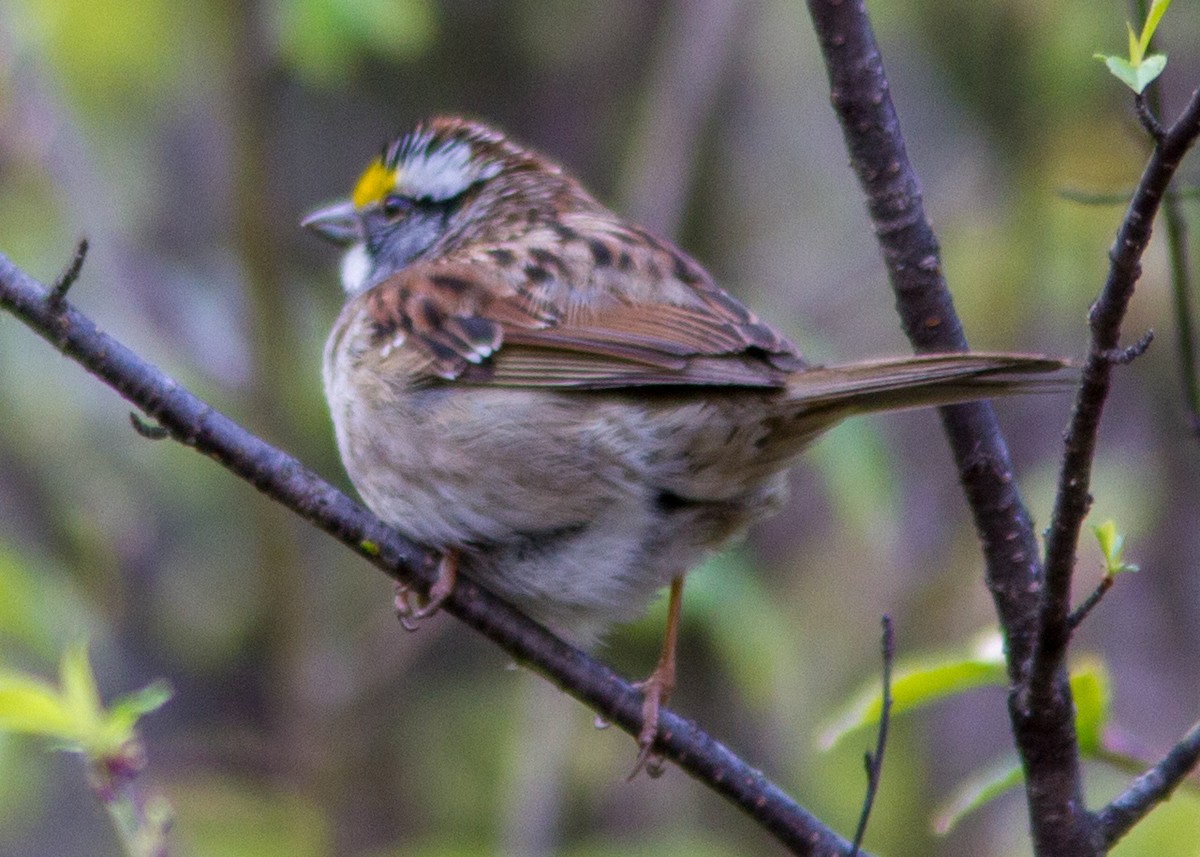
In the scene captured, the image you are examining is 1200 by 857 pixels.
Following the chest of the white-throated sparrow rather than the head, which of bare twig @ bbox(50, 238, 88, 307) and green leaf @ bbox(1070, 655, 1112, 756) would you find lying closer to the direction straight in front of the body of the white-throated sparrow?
the bare twig

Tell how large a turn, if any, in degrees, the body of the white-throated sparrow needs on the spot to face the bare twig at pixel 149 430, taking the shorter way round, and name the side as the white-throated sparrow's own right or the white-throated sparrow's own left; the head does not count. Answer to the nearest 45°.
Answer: approximately 45° to the white-throated sparrow's own left

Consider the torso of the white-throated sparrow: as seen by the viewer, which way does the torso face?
to the viewer's left
